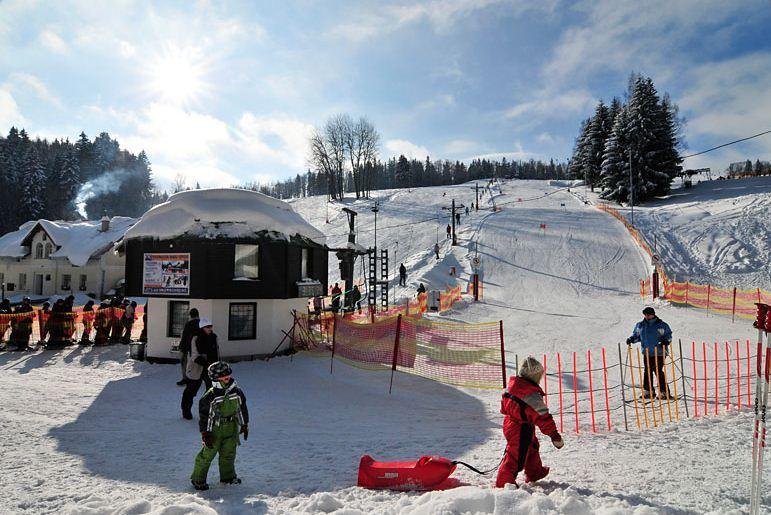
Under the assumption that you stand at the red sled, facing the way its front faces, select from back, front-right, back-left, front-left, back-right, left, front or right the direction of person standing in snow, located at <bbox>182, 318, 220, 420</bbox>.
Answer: back-left

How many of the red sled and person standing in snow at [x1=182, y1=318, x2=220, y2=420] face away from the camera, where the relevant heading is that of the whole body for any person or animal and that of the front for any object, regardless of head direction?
0

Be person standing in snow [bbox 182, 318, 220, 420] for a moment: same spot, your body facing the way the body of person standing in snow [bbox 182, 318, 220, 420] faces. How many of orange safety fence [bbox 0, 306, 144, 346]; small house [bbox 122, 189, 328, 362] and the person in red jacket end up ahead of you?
1

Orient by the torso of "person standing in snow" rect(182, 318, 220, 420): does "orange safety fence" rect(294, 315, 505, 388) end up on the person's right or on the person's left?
on the person's left

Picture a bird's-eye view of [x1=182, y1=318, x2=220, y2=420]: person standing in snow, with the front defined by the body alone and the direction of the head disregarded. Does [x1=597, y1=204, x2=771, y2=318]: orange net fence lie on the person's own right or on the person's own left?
on the person's own left

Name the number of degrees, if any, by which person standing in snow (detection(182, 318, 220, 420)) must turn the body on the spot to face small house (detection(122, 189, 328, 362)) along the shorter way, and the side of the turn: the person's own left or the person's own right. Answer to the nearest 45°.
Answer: approximately 135° to the person's own left

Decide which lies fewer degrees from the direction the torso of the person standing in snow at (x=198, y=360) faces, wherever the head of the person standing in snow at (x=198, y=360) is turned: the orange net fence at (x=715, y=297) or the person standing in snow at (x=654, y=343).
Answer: the person standing in snow

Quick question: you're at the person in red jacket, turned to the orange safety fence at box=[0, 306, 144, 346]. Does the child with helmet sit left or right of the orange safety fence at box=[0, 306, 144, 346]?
left

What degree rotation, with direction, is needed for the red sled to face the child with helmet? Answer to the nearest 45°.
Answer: approximately 180°

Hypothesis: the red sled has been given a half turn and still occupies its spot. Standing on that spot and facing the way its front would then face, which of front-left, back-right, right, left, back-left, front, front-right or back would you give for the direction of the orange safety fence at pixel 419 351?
right

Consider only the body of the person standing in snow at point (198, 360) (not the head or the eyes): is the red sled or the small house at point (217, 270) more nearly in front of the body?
the red sled

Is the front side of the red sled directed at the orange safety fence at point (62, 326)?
no

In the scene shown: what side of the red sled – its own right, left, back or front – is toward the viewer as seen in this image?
right
